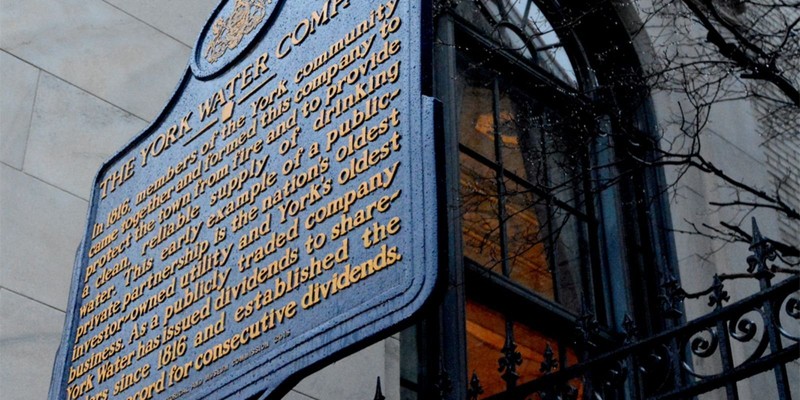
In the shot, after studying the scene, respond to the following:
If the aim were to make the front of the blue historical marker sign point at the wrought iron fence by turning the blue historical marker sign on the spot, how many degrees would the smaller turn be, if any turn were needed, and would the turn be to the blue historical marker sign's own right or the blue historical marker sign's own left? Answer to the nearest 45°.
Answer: approximately 135° to the blue historical marker sign's own left
